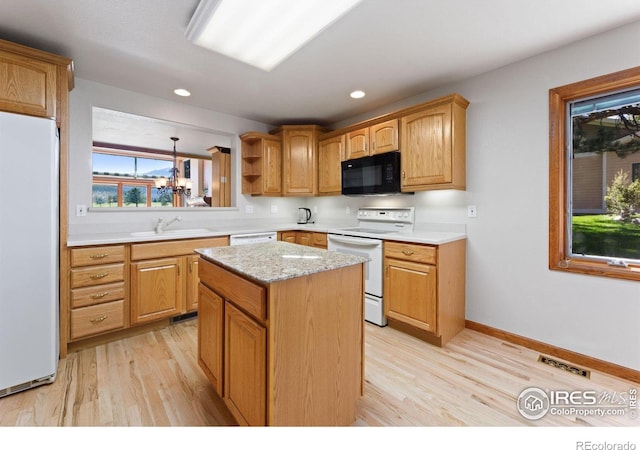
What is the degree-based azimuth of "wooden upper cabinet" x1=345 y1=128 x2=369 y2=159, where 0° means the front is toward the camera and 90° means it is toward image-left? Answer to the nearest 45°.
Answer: approximately 45°

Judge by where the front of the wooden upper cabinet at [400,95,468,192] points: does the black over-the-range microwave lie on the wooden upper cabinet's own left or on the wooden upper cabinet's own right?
on the wooden upper cabinet's own right

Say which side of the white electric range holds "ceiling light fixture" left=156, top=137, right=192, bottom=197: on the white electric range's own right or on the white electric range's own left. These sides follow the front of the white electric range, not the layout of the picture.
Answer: on the white electric range's own right

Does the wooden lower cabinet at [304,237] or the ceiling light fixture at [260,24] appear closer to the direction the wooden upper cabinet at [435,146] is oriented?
the ceiling light fixture

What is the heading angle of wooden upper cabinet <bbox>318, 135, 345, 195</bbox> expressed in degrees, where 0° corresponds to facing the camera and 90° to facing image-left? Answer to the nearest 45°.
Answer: approximately 45°

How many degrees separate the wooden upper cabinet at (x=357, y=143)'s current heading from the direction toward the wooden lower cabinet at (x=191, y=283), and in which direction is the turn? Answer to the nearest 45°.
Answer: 0° — it already faces it
